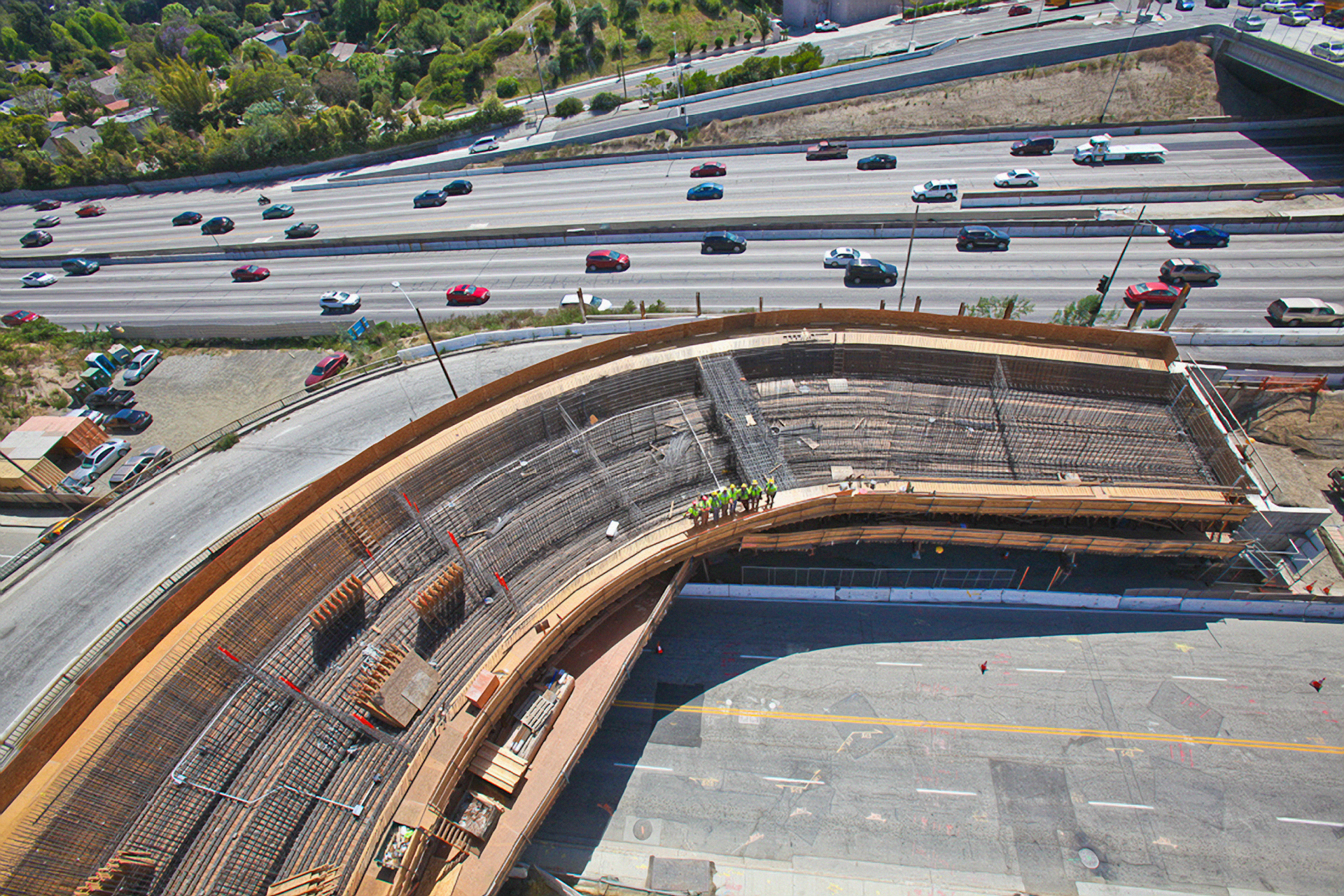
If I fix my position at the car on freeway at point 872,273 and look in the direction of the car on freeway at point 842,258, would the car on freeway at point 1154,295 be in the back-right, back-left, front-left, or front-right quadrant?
back-right

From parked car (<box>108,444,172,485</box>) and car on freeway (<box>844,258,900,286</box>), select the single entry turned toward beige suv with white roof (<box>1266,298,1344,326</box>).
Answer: the car on freeway

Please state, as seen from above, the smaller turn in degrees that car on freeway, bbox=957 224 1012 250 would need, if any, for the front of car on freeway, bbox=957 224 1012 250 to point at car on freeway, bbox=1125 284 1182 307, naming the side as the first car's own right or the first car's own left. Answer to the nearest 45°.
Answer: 0° — it already faces it

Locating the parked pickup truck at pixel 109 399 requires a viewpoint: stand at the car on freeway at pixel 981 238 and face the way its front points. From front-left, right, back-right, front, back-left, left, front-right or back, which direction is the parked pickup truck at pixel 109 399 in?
back-right

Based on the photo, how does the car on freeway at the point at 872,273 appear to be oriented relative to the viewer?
to the viewer's right

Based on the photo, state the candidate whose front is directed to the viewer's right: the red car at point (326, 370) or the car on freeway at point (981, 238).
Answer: the car on freeway

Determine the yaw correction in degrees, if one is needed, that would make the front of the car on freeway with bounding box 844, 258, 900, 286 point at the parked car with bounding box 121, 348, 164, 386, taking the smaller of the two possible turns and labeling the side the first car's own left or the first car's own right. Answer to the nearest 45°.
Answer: approximately 180°

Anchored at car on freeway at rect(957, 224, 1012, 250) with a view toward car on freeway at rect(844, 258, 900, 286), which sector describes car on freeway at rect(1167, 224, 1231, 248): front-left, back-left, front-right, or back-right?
back-left

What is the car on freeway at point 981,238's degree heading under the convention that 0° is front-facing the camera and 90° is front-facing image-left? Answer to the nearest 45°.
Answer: approximately 270°

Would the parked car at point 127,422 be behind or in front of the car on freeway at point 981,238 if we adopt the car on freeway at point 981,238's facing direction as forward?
behind

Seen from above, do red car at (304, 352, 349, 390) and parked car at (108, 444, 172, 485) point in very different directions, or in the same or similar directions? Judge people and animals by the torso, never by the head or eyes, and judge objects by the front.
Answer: very different directions

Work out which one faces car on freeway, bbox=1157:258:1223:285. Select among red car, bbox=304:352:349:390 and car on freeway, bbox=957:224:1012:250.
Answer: car on freeway, bbox=957:224:1012:250

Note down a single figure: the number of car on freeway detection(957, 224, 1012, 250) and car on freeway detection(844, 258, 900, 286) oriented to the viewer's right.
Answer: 2

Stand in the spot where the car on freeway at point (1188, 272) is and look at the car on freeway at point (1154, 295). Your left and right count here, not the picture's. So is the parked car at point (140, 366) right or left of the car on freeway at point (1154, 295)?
right

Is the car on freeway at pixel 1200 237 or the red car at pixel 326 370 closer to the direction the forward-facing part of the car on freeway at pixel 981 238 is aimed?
the car on freeway
